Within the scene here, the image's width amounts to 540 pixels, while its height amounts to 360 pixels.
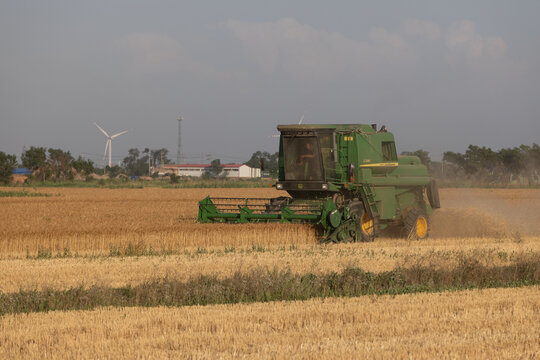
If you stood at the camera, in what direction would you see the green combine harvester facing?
facing the viewer and to the left of the viewer
